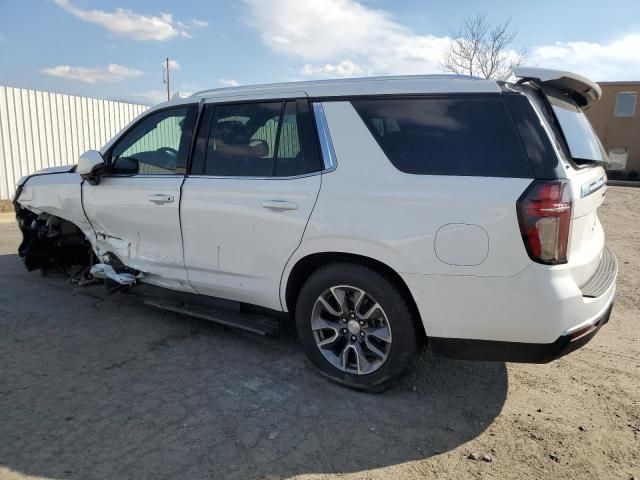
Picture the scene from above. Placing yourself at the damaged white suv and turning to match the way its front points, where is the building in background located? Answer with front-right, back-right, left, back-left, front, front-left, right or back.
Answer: right

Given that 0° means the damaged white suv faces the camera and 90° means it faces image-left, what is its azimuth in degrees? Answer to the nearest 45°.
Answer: approximately 135°
